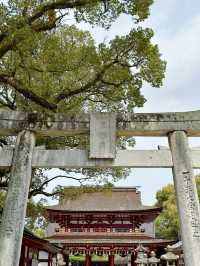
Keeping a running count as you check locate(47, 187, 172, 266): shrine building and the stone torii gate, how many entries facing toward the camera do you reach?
2

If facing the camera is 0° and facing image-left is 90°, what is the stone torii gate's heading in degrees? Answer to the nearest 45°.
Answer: approximately 0°

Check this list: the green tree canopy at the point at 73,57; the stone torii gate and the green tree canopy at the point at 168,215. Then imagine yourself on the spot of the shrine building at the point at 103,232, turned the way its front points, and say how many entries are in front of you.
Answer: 2

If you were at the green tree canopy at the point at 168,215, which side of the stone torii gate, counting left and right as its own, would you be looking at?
back

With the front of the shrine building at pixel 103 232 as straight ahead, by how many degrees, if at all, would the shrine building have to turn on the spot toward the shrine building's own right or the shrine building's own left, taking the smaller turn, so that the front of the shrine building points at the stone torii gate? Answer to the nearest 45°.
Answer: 0° — it already faces it

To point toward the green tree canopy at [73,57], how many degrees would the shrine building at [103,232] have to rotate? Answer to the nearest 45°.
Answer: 0° — it already faces it

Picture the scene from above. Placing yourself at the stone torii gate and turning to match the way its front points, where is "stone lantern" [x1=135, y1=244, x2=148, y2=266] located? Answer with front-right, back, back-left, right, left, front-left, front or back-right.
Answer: back

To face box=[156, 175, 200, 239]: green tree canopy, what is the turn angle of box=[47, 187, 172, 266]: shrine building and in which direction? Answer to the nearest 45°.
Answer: approximately 135° to its left
